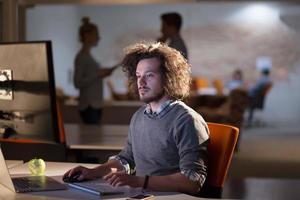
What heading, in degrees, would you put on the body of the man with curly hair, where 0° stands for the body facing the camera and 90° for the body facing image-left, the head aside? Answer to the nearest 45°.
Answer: approximately 45°

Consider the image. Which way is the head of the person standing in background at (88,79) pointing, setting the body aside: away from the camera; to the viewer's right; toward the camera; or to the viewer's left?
to the viewer's right

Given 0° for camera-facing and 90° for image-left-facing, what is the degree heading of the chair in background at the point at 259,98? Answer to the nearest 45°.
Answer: approximately 90°

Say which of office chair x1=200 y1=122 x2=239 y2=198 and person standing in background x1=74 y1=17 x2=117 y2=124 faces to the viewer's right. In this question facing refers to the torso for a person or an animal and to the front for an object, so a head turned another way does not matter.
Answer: the person standing in background

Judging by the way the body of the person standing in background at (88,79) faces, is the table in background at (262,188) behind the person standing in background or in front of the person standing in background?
in front

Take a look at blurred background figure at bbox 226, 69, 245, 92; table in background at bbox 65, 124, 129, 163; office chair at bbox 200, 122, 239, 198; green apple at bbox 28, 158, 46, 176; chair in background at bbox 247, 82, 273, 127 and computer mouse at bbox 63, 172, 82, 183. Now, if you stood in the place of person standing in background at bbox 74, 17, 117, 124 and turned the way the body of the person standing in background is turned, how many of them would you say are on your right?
4

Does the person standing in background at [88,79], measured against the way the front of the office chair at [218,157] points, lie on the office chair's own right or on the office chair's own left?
on the office chair's own right

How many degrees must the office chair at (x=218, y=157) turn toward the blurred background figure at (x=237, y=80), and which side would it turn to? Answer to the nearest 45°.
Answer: approximately 135° to its right

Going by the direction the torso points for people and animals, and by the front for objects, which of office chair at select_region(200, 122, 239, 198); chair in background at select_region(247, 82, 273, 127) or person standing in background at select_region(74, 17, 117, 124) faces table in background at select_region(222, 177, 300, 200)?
the person standing in background

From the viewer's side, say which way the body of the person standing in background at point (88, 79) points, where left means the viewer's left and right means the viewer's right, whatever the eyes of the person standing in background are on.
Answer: facing to the right of the viewer

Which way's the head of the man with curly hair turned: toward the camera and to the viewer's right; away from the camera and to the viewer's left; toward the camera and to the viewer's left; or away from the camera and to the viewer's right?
toward the camera and to the viewer's left

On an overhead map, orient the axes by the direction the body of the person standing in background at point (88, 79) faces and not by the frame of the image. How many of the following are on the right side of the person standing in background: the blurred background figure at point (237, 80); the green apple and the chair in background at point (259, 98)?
1

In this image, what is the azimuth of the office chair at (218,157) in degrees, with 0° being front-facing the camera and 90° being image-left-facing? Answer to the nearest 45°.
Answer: approximately 45°

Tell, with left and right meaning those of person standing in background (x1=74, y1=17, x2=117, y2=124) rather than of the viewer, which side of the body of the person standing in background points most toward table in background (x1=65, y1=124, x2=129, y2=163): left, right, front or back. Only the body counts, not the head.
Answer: right
